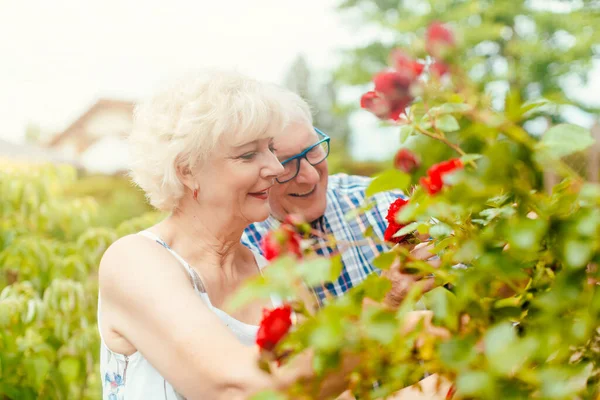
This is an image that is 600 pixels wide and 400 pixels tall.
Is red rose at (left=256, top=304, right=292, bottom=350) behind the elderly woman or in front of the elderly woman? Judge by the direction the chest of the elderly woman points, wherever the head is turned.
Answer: in front

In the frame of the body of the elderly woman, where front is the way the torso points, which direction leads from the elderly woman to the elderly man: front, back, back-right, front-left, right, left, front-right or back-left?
left

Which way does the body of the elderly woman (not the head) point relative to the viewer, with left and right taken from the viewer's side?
facing the viewer and to the right of the viewer

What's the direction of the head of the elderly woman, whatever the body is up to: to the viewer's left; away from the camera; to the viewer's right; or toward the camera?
to the viewer's right

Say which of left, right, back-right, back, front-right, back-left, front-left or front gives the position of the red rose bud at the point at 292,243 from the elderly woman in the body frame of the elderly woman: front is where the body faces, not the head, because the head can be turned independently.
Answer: front-right

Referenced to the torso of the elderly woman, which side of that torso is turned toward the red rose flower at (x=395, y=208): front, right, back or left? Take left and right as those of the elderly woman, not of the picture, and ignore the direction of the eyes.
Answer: front

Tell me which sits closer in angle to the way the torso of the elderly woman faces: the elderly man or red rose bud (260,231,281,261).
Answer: the red rose bud

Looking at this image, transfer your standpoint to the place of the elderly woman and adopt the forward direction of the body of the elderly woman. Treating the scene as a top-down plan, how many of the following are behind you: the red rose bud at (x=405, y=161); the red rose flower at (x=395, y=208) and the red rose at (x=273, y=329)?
0

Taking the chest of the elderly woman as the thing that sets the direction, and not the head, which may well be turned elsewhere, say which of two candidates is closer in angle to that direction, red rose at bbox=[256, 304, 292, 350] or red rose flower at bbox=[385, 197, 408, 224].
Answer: the red rose flower

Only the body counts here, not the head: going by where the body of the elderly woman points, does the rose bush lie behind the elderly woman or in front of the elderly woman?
in front

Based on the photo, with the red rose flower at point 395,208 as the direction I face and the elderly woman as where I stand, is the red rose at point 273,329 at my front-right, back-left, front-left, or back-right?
front-right

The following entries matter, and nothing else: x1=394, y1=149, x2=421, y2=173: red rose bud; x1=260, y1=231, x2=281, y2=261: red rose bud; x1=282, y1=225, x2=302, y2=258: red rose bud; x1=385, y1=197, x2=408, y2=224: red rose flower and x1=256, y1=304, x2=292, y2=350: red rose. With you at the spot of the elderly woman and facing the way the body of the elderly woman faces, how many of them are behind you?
0

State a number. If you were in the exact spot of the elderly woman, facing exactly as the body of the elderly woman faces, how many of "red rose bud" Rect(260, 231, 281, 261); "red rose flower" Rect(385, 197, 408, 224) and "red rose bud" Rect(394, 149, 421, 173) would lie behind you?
0
